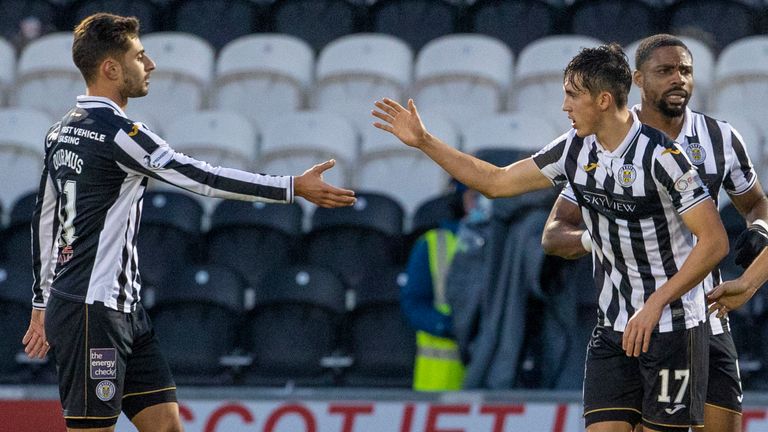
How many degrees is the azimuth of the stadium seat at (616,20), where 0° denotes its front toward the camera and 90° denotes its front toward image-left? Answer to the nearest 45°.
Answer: approximately 0°

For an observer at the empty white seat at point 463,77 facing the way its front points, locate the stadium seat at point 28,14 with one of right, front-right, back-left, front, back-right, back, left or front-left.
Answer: right

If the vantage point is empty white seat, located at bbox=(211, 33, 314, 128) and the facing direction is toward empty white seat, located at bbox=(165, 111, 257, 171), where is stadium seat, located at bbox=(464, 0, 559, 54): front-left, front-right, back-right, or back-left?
back-left

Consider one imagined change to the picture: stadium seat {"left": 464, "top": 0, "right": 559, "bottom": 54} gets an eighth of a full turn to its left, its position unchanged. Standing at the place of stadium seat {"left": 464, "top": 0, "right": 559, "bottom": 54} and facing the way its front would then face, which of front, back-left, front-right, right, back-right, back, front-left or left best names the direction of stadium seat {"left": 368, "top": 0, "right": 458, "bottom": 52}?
back-right

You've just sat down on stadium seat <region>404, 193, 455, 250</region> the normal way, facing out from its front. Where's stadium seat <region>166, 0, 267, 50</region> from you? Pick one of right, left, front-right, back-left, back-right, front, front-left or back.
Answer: back-right

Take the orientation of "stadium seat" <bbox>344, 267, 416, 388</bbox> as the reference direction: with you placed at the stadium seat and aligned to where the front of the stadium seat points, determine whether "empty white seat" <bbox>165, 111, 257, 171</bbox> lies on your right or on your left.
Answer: on your right

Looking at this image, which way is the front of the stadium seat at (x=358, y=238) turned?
toward the camera

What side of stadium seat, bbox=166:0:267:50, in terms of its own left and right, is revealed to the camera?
front

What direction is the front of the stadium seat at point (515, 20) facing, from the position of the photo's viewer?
facing the viewer

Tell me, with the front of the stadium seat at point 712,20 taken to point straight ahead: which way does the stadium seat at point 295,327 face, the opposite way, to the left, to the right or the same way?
the same way

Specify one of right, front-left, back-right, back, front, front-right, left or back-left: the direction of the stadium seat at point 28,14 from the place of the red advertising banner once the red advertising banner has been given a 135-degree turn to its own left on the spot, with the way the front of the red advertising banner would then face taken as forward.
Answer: left

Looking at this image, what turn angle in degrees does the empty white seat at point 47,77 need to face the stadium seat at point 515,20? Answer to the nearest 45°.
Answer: approximately 90° to its left

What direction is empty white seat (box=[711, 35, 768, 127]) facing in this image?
toward the camera

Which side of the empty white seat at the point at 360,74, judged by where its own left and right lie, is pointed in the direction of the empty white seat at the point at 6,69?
right

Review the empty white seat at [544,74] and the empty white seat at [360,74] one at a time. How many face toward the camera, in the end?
2

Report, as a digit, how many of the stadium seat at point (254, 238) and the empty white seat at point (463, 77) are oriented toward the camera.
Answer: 2

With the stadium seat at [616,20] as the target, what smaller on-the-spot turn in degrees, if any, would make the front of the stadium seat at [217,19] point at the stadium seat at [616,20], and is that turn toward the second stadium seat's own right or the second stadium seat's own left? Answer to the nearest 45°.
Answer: approximately 90° to the second stadium seat's own left
